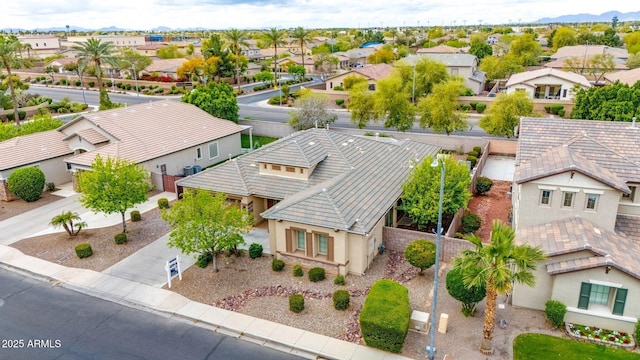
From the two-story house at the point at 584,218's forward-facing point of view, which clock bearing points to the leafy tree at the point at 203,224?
The leafy tree is roughly at 2 o'clock from the two-story house.

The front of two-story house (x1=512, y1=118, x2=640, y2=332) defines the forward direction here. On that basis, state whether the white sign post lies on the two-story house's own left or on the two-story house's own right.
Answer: on the two-story house's own right

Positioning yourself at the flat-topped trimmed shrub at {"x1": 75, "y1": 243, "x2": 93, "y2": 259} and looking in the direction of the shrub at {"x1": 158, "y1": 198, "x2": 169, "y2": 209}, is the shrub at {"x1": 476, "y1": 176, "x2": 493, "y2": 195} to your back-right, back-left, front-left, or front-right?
front-right

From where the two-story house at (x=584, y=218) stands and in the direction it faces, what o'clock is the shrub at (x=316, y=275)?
The shrub is roughly at 2 o'clock from the two-story house.

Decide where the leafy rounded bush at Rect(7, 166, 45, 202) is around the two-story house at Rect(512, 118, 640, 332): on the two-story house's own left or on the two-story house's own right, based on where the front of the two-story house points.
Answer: on the two-story house's own right

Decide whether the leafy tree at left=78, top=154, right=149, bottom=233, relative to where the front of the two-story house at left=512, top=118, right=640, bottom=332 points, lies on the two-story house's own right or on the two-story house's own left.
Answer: on the two-story house's own right

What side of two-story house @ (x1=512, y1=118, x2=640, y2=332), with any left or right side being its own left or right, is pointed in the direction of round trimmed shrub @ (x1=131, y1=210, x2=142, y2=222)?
right

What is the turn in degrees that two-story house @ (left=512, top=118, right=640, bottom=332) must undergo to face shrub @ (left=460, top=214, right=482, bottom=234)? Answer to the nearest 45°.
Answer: approximately 135° to its right

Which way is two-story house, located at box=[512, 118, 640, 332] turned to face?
toward the camera

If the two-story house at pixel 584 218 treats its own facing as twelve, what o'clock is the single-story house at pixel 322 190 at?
The single-story house is roughly at 3 o'clock from the two-story house.

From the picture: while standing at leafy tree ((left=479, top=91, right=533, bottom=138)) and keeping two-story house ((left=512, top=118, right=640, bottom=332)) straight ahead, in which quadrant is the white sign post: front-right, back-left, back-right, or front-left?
front-right

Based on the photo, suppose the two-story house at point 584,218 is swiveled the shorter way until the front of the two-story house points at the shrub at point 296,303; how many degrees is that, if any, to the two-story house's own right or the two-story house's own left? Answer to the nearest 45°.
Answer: approximately 45° to the two-story house's own right

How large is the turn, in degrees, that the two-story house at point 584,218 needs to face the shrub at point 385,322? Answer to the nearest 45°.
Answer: approximately 45° to its right

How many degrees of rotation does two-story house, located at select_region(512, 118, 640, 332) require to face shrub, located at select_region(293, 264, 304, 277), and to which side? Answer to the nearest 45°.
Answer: approximately 45° to its right

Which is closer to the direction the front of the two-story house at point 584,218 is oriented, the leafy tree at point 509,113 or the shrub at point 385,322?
the shrub

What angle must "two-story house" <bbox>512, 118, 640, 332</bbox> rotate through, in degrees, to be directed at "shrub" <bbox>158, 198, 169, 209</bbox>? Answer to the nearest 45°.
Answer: approximately 90° to its right

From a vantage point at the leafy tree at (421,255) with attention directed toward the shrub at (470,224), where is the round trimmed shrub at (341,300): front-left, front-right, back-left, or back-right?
back-left
